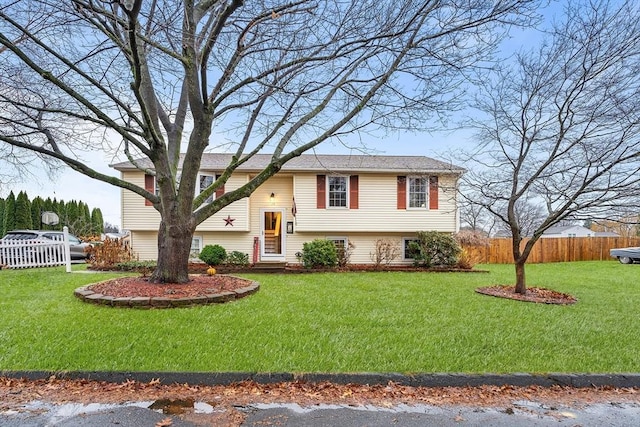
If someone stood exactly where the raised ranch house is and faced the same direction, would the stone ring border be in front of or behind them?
in front

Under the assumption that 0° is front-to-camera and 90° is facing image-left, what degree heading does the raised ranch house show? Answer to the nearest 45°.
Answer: approximately 0°

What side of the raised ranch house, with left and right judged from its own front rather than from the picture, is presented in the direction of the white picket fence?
right

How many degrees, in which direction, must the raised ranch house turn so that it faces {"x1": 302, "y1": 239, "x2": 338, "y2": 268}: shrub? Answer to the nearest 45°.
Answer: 0° — it already faces it

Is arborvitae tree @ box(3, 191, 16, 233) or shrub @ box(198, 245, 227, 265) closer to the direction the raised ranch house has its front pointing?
the shrub

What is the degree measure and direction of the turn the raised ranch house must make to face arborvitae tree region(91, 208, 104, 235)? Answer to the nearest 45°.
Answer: approximately 135° to its right

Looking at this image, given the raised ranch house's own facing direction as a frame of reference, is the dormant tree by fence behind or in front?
in front
